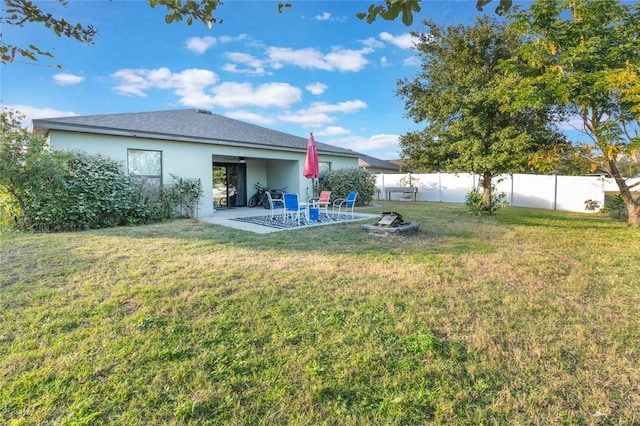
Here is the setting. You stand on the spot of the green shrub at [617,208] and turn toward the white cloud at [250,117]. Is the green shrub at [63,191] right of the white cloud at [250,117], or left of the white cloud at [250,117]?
left

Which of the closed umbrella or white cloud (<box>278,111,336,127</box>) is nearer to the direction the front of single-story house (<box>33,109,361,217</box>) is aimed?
the white cloud

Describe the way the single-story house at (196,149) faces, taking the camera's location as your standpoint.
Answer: facing away from the viewer and to the left of the viewer

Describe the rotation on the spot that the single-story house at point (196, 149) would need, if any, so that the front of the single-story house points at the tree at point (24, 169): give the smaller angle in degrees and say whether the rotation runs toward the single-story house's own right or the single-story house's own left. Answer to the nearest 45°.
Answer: approximately 90° to the single-story house's own left

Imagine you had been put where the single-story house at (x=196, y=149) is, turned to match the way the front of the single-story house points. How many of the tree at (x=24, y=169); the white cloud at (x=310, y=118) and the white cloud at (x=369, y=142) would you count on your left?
1

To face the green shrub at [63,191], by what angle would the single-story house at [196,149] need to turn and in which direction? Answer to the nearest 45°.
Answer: approximately 90° to its left

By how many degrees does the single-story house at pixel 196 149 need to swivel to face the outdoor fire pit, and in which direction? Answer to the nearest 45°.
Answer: approximately 180°

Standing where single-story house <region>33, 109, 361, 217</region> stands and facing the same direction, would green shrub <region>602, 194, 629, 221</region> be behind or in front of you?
behind
